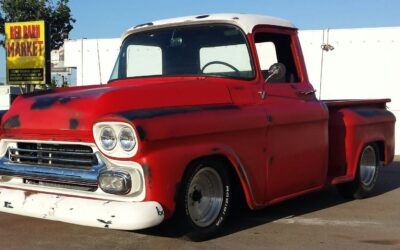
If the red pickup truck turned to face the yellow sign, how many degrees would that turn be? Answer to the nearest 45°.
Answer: approximately 135° to its right

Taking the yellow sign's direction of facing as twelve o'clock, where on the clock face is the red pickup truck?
The red pickup truck is roughly at 12 o'clock from the yellow sign.

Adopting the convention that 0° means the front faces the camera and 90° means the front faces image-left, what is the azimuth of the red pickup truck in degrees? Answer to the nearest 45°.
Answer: approximately 45°
